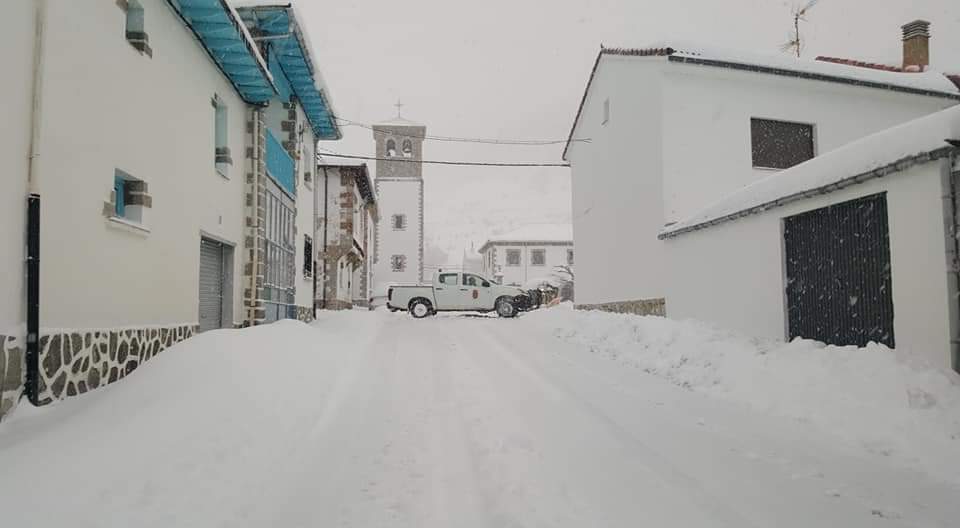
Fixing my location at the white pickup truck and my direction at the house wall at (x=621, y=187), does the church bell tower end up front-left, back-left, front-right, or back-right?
back-left

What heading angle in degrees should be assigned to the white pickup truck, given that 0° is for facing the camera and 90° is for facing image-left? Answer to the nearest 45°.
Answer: approximately 270°

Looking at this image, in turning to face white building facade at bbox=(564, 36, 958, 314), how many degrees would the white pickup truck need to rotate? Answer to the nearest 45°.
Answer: approximately 45° to its right

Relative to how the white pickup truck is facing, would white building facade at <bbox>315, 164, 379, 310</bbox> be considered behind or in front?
behind

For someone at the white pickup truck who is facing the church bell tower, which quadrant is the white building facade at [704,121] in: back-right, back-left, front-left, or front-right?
back-right

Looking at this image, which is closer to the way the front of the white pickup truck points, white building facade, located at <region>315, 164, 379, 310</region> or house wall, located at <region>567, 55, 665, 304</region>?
the house wall

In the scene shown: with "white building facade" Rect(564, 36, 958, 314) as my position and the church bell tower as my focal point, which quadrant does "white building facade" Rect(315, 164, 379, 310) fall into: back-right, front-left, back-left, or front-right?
front-left

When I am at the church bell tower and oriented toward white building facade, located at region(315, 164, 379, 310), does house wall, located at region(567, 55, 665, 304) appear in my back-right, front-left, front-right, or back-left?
front-left

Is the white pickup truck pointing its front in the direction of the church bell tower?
no

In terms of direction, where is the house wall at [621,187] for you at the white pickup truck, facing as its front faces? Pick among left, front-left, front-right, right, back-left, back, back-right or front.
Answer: front-right
